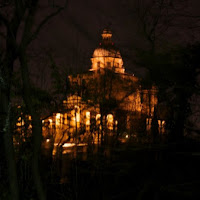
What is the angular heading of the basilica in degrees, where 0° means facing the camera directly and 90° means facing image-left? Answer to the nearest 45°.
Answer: approximately 45°
